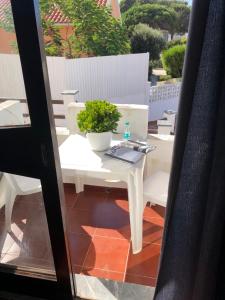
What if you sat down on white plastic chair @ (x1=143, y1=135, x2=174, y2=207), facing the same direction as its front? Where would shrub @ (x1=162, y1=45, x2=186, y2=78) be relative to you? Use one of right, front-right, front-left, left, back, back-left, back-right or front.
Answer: back-right

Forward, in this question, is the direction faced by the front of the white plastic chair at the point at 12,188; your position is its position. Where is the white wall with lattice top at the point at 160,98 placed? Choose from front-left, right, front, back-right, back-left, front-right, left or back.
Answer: front-left

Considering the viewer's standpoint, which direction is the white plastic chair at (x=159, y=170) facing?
facing the viewer and to the left of the viewer

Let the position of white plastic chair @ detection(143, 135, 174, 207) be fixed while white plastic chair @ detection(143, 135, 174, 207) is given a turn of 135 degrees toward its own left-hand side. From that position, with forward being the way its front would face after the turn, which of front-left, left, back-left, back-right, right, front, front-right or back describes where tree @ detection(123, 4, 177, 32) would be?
left

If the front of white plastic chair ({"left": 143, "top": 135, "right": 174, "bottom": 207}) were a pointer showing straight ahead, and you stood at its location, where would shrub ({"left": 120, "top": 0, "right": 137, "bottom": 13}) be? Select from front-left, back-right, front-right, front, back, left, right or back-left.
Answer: back-right

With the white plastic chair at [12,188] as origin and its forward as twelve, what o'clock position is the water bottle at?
The water bottle is roughly at 11 o'clock from the white plastic chair.

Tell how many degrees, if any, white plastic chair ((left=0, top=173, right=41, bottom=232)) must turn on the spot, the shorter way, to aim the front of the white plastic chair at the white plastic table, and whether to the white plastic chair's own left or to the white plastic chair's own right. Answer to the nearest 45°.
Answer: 0° — it already faces it

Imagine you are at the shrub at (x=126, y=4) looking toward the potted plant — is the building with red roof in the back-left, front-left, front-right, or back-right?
front-right

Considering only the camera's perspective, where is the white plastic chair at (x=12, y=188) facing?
facing to the right of the viewer

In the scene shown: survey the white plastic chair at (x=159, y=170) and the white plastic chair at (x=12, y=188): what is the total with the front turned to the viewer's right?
1

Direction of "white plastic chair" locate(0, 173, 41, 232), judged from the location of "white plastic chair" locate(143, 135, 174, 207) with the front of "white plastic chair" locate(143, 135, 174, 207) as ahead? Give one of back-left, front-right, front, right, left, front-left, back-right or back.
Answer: front

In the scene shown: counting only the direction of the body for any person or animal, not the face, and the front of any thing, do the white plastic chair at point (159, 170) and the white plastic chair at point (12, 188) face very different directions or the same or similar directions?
very different directions

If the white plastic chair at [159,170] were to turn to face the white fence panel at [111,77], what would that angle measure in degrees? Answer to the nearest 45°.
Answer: approximately 135° to its right
